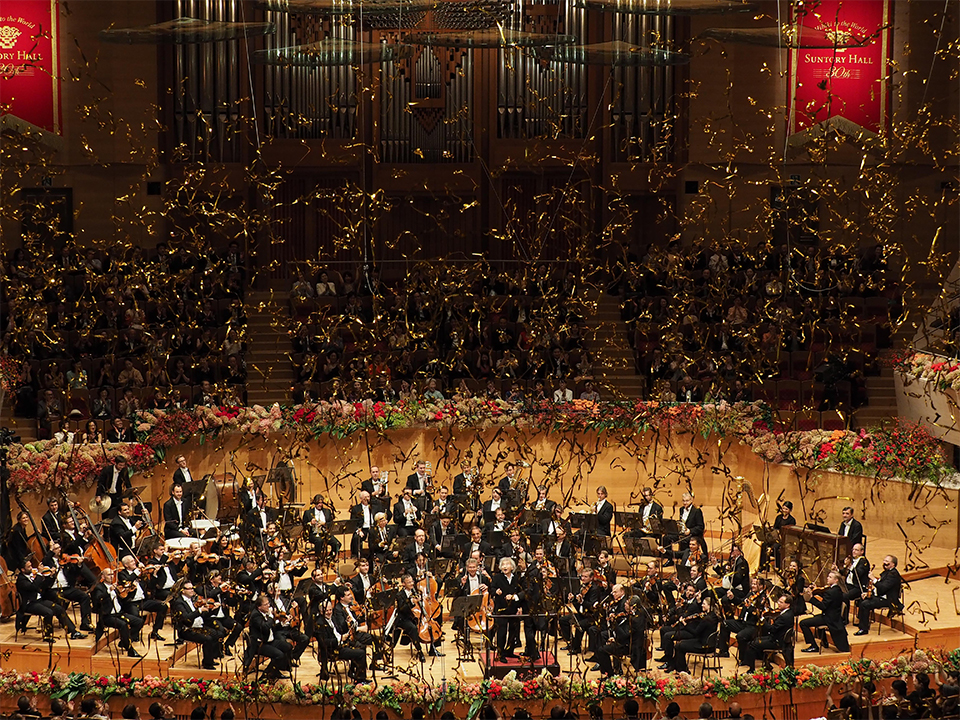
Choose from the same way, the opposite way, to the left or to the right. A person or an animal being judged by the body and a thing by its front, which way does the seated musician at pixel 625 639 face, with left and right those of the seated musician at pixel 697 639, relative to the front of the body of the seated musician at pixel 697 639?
the same way

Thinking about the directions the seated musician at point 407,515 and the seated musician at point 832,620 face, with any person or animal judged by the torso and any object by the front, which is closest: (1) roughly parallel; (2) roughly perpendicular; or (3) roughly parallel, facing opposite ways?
roughly perpendicular

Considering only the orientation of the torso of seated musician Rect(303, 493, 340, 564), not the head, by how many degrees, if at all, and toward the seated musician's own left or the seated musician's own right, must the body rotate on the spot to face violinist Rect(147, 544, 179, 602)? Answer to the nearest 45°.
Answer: approximately 90° to the seated musician's own right

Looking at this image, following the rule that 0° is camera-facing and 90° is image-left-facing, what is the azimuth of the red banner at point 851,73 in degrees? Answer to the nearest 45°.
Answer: approximately 0°

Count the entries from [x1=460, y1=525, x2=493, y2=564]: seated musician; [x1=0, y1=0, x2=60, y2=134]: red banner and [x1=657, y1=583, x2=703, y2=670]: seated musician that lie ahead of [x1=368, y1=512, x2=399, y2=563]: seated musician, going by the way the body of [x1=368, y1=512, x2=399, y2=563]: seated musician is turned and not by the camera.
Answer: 2

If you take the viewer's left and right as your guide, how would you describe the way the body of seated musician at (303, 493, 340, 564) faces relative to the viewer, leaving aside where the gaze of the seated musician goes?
facing the viewer and to the right of the viewer

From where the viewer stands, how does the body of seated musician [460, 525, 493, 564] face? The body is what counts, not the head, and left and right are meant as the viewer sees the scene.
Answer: facing the viewer

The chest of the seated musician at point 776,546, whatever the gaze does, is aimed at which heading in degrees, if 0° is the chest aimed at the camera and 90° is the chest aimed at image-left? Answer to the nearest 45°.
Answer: approximately 45°

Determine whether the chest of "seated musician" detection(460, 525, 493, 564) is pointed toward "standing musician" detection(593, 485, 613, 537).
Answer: no

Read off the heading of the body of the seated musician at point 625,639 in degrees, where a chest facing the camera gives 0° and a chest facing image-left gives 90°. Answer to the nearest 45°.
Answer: approximately 90°

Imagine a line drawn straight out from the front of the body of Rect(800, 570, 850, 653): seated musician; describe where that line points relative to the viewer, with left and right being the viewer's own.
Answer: facing to the left of the viewer

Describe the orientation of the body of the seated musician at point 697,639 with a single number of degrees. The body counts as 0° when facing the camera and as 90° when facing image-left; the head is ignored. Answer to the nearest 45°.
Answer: approximately 90°

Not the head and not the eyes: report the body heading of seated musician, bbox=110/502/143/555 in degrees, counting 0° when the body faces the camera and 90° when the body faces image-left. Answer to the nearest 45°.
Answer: approximately 315°

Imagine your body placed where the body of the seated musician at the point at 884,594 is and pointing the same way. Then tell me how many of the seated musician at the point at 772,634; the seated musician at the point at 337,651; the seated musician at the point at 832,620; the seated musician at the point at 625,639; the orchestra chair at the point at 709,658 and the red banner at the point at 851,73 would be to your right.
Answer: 1

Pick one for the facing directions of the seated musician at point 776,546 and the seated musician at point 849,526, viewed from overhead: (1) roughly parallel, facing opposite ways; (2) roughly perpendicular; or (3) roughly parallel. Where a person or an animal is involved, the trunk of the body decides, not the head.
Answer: roughly parallel

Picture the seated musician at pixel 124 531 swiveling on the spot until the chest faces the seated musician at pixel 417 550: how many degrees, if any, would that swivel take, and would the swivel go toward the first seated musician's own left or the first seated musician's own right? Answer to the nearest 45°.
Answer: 0° — they already face them

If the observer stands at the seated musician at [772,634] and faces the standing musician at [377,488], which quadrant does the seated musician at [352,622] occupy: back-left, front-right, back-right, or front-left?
front-left
